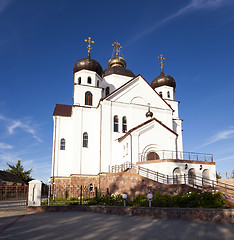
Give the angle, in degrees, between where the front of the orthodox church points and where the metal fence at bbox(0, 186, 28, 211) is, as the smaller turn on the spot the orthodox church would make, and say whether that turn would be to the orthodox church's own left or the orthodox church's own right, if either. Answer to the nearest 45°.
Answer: approximately 90° to the orthodox church's own right

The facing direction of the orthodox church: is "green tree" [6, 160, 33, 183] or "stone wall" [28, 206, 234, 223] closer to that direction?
the stone wall

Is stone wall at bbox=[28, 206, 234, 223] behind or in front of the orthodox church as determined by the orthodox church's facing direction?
in front

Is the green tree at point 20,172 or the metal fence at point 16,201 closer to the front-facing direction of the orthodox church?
the metal fence

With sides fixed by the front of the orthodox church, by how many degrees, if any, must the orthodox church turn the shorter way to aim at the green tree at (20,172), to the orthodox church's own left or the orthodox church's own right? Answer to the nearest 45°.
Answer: approximately 180°
